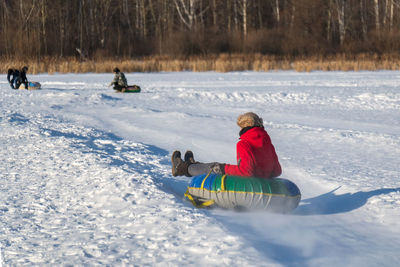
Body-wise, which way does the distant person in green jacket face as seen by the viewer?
to the viewer's left

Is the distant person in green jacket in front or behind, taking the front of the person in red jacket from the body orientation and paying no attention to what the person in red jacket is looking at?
in front

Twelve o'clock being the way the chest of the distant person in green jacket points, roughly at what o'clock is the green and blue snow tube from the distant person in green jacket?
The green and blue snow tube is roughly at 9 o'clock from the distant person in green jacket.

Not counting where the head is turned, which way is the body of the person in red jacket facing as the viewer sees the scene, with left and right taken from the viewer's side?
facing away from the viewer and to the left of the viewer

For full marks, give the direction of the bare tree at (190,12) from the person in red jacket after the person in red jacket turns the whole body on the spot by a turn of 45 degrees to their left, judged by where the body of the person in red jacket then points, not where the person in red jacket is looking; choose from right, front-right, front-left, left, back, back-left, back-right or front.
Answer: right

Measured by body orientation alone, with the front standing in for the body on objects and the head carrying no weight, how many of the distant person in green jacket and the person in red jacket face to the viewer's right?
0

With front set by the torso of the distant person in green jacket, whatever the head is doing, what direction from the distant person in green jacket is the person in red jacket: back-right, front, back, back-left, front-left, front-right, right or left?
left
